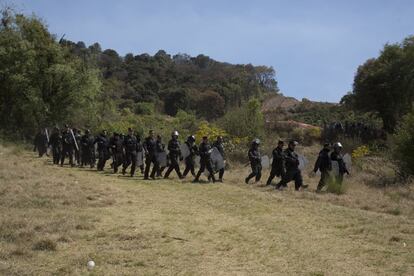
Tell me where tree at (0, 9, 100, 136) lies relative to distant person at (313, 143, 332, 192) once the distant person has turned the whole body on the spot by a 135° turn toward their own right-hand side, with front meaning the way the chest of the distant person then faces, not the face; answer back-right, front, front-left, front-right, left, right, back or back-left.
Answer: right

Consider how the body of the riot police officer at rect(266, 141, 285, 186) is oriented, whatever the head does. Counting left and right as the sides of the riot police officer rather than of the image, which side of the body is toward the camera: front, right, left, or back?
right

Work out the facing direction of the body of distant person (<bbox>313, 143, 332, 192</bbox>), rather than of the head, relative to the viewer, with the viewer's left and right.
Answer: facing to the right of the viewer

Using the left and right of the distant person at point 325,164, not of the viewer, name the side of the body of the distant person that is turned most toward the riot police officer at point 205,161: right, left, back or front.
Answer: back

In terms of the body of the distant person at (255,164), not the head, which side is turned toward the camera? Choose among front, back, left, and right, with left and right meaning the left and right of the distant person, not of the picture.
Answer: right

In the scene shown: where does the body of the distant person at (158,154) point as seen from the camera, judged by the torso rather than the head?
to the viewer's right

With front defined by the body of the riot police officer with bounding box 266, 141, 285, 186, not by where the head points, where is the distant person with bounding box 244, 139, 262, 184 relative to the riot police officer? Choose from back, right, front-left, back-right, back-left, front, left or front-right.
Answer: back-left

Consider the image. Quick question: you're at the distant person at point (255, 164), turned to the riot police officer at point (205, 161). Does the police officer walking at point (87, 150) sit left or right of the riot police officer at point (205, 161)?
right

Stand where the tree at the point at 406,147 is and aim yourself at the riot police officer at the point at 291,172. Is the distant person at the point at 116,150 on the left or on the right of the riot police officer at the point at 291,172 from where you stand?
right

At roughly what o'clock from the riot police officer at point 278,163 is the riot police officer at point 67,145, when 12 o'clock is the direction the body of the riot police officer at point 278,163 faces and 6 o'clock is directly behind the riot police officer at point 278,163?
the riot police officer at point 67,145 is roughly at 7 o'clock from the riot police officer at point 278,163.

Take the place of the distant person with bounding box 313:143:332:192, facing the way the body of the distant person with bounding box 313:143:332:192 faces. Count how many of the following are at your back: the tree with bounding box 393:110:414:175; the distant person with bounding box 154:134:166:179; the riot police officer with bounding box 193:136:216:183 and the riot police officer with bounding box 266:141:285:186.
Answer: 3

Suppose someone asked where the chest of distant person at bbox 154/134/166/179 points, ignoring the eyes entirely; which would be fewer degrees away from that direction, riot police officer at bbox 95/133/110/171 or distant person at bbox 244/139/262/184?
the distant person

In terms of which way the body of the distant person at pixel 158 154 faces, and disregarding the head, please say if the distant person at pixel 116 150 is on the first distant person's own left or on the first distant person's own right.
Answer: on the first distant person's own left

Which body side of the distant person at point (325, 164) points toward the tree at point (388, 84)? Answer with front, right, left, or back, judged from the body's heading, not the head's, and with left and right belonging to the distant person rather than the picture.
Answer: left

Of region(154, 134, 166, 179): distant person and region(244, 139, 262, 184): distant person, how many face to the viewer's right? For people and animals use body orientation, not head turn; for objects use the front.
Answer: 2

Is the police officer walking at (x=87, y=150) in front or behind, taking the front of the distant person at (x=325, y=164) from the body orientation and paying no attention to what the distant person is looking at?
behind
